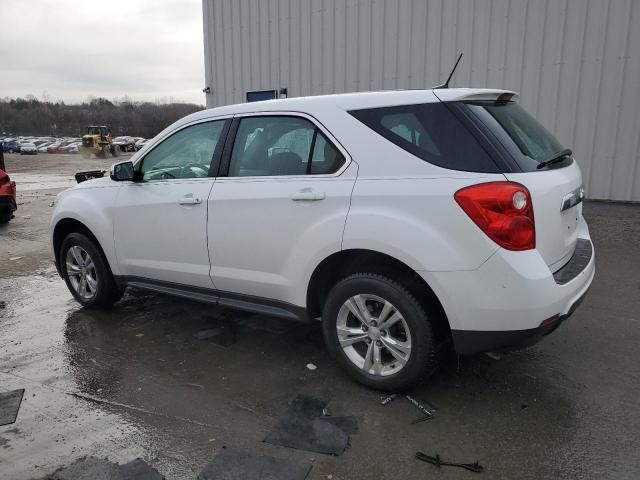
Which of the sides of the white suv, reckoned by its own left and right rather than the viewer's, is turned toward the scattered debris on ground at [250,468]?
left

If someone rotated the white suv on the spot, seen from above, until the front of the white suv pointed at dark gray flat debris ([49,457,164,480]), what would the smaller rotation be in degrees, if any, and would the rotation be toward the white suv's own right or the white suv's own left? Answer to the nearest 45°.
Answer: approximately 90° to the white suv's own left

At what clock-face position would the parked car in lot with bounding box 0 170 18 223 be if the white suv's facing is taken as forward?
The parked car in lot is roughly at 12 o'clock from the white suv.

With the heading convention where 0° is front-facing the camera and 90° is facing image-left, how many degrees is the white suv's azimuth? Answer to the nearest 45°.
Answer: approximately 135°

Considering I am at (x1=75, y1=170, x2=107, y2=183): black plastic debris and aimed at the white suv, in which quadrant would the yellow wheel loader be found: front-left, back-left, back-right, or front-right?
back-left
